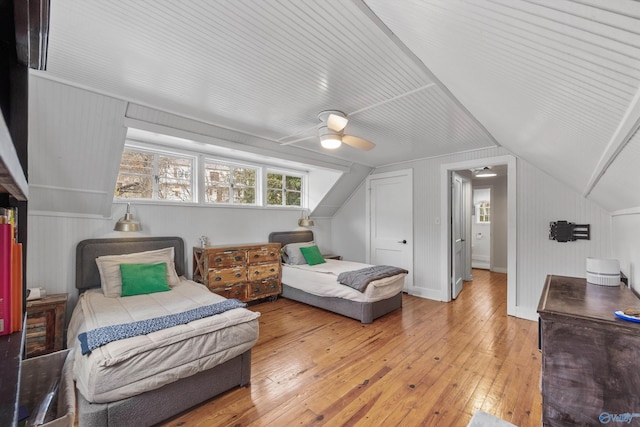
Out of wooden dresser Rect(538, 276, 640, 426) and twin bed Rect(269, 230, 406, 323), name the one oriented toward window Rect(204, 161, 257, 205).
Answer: the wooden dresser

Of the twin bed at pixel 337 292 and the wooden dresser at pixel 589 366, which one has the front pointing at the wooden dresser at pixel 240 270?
the wooden dresser at pixel 589 366

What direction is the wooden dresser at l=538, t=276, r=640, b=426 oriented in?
to the viewer's left

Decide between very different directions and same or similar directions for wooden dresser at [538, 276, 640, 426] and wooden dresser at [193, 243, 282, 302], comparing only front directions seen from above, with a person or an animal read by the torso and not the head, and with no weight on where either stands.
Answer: very different directions

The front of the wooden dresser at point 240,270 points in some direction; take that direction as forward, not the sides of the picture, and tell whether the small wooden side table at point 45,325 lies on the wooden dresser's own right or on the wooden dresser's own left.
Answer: on the wooden dresser's own right
